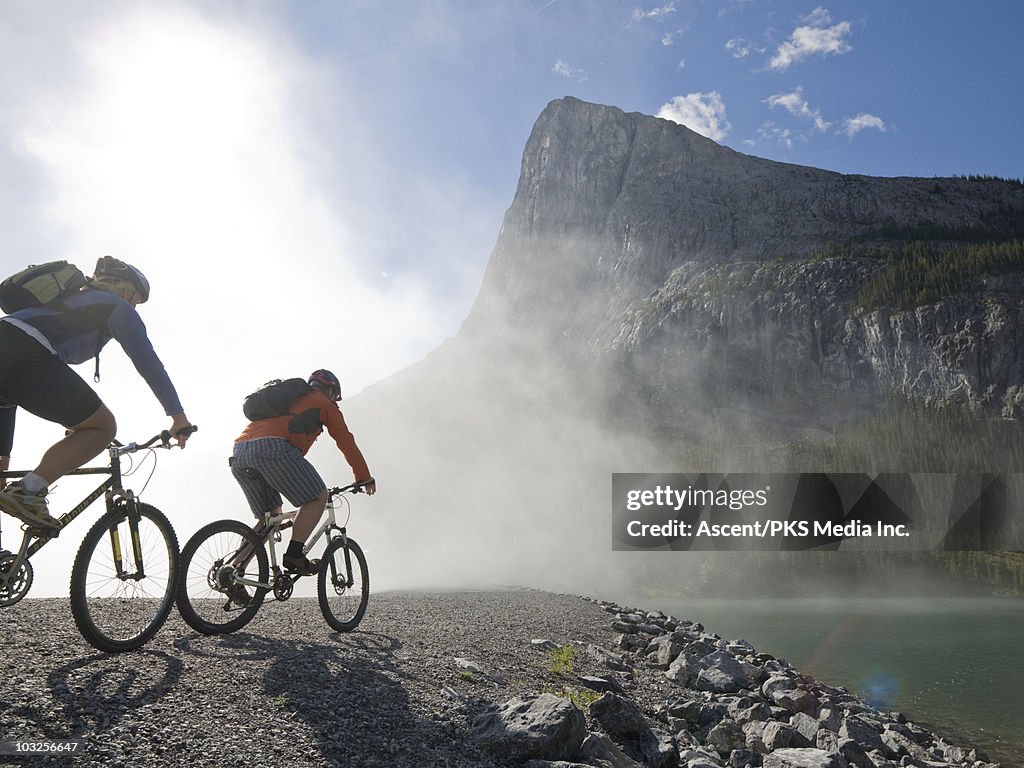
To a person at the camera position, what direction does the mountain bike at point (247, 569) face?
facing away from the viewer and to the right of the viewer

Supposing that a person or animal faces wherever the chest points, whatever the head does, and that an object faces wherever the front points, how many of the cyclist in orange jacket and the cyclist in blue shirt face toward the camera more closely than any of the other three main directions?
0

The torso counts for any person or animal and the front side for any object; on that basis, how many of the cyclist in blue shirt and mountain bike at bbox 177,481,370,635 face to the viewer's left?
0

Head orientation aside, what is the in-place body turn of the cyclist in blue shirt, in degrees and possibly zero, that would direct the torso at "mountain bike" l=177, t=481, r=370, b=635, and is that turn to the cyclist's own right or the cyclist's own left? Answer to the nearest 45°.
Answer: approximately 45° to the cyclist's own left

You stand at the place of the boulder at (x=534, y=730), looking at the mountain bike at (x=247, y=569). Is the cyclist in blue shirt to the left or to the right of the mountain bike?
left

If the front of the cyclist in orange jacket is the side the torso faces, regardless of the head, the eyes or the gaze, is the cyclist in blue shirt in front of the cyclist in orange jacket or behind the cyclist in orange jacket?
behind

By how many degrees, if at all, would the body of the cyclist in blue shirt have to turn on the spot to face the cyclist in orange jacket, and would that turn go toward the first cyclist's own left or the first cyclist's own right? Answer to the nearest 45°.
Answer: approximately 45° to the first cyclist's own left

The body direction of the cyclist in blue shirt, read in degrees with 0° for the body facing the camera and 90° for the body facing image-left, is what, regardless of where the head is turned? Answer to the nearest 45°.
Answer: approximately 270°

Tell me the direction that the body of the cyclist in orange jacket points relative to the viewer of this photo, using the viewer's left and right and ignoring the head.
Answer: facing away from the viewer and to the right of the viewer

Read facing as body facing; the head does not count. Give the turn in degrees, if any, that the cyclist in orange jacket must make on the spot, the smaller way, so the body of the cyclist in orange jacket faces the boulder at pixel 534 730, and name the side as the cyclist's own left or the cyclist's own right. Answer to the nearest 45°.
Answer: approximately 90° to the cyclist's own right

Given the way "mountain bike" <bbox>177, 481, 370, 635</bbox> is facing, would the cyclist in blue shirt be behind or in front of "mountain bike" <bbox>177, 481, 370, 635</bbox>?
behind

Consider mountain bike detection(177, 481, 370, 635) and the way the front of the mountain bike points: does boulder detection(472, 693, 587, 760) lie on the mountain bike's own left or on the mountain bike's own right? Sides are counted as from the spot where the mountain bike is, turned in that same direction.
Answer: on the mountain bike's own right
